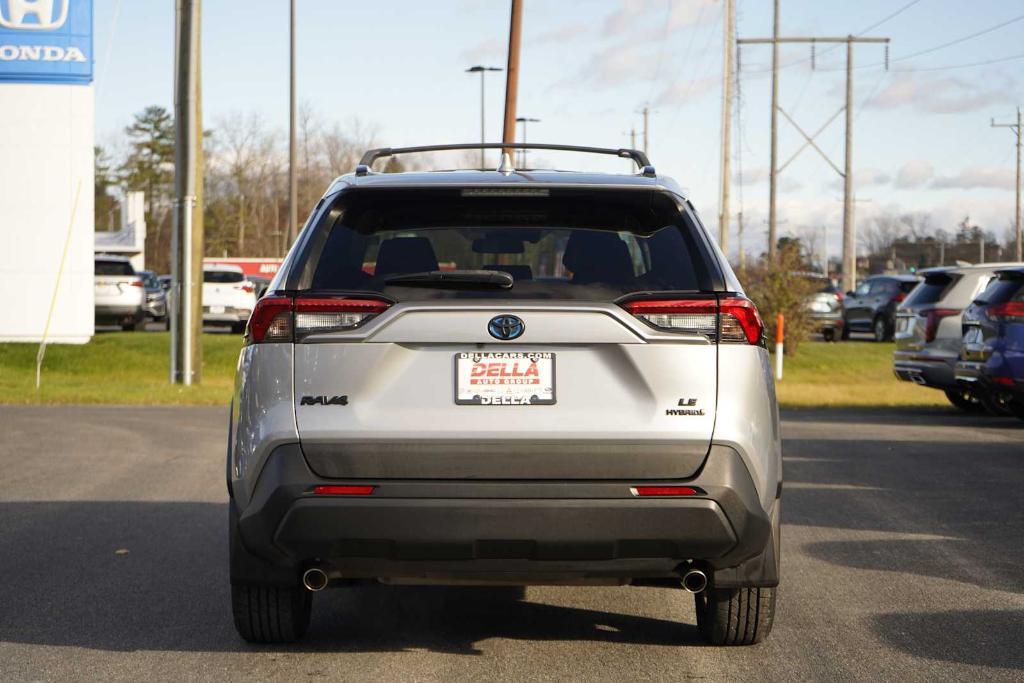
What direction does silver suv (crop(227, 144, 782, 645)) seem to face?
away from the camera

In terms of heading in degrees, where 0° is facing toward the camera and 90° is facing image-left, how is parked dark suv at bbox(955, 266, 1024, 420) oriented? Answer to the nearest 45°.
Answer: approximately 225°

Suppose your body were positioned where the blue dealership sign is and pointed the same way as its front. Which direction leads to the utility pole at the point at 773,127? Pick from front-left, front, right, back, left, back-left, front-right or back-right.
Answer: back-left

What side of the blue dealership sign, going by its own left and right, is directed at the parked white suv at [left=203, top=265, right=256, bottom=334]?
back

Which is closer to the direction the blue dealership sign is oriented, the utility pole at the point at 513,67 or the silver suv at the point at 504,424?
the silver suv

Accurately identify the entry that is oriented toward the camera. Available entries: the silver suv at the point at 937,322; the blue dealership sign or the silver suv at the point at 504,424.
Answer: the blue dealership sign

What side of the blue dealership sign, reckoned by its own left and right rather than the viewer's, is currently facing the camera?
front

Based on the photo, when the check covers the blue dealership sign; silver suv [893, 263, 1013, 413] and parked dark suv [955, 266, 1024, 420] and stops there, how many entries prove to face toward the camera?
1

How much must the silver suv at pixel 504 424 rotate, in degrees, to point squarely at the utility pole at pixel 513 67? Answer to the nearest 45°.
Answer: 0° — it already faces it

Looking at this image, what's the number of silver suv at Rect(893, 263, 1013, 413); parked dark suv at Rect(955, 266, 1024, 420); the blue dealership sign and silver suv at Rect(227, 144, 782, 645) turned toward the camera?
1

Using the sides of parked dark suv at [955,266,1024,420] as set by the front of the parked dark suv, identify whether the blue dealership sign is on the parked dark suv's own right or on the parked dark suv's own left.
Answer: on the parked dark suv's own left

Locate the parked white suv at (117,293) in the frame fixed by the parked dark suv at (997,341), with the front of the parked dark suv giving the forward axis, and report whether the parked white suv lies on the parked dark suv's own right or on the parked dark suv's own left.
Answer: on the parked dark suv's own left

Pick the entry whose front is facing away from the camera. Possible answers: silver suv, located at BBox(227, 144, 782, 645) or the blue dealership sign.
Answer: the silver suv

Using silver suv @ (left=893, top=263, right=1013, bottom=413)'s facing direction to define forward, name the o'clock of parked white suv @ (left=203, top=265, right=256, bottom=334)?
The parked white suv is roughly at 9 o'clock from the silver suv.

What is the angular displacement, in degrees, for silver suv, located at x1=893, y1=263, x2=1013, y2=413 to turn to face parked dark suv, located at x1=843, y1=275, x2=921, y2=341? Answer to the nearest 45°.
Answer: approximately 45° to its left

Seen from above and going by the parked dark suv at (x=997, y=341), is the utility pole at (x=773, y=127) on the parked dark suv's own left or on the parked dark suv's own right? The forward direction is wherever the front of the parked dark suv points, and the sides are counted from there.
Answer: on the parked dark suv's own left

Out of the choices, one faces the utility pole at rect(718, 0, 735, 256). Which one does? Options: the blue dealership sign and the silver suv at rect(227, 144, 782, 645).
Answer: the silver suv

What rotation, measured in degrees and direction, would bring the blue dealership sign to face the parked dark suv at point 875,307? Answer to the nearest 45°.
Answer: approximately 90° to its left
